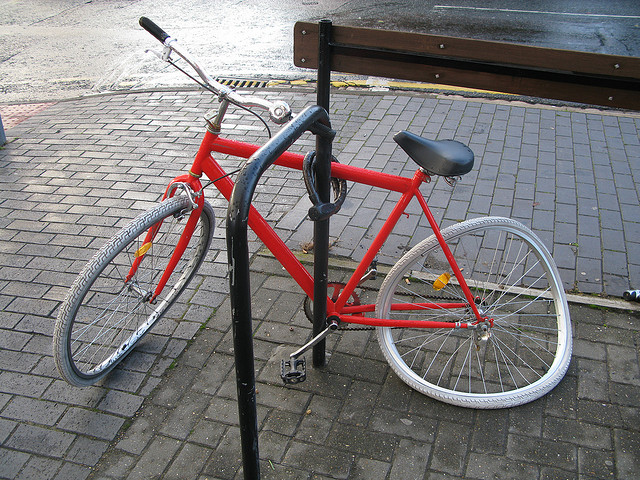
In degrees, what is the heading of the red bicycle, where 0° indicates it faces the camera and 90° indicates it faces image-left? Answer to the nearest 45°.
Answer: approximately 90°

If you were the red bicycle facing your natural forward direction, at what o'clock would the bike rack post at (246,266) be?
The bike rack post is roughly at 10 o'clock from the red bicycle.
